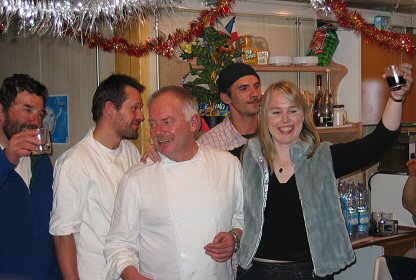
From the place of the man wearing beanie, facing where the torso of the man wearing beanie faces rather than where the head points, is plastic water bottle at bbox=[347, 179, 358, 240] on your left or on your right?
on your left

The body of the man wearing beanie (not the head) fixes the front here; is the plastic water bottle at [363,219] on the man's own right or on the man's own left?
on the man's own left

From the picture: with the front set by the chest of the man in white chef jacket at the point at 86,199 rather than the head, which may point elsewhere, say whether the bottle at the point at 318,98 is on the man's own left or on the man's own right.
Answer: on the man's own left

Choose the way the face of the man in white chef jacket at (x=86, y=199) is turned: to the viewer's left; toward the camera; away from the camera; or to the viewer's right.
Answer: to the viewer's right

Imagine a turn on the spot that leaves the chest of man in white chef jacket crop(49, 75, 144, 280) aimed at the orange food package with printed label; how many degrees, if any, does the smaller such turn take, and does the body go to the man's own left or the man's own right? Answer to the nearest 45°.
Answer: approximately 90° to the man's own left

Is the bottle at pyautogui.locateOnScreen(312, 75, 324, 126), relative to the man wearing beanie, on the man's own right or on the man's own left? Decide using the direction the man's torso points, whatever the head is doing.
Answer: on the man's own left

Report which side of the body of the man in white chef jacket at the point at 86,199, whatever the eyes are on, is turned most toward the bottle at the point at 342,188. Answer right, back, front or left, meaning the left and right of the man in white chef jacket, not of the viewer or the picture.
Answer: left

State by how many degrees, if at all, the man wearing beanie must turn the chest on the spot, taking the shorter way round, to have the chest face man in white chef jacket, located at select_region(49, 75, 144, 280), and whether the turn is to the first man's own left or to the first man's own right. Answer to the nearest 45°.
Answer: approximately 90° to the first man's own right

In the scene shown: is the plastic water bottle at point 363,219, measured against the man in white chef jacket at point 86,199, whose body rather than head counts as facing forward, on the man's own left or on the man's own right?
on the man's own left
